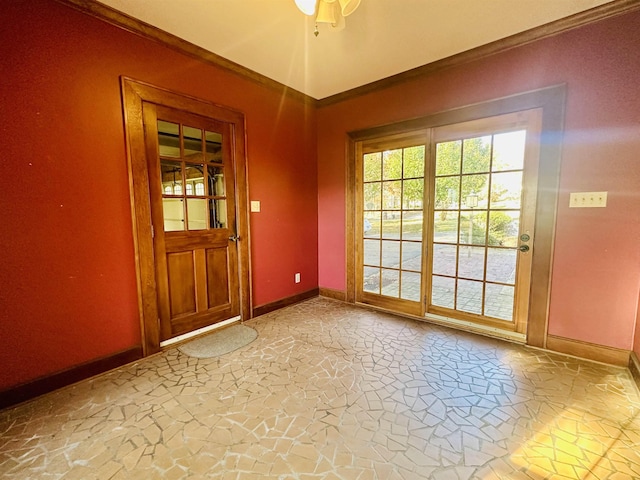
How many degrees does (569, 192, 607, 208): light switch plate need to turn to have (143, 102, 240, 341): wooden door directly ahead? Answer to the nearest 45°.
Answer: approximately 45° to its right

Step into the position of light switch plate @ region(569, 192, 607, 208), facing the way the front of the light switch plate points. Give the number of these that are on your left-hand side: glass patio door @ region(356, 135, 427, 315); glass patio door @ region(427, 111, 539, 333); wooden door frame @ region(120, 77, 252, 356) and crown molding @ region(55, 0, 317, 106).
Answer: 0

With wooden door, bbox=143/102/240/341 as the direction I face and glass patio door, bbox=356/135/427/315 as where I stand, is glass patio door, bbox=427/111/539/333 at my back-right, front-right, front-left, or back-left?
back-left

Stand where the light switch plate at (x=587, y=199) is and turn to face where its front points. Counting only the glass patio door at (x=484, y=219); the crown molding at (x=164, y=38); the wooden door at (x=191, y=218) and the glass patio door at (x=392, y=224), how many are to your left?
0

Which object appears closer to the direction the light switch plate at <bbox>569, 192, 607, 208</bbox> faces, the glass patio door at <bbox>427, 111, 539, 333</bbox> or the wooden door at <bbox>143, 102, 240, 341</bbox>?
the wooden door

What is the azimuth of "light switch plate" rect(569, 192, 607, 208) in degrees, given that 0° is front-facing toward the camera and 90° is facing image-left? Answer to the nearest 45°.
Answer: approximately 0°

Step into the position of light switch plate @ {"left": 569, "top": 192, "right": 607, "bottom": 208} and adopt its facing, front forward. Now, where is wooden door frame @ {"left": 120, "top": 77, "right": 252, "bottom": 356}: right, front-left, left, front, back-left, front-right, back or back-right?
front-right

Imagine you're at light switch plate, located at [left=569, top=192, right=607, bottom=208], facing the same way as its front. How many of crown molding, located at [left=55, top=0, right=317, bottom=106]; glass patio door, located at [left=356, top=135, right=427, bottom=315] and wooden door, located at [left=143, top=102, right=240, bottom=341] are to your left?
0

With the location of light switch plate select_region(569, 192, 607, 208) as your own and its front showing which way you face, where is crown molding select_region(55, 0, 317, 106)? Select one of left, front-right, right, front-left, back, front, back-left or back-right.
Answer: front-right

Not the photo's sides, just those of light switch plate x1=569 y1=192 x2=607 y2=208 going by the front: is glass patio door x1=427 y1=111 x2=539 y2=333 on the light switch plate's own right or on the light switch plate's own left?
on the light switch plate's own right

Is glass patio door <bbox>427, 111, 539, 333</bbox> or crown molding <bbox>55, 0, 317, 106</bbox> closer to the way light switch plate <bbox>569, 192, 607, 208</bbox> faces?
the crown molding

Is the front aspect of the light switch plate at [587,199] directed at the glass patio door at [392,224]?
no
